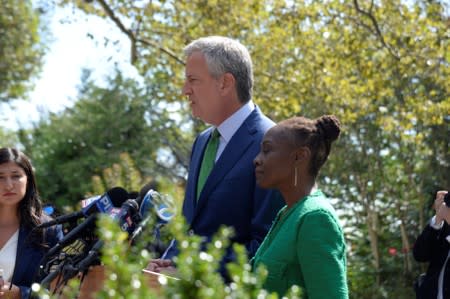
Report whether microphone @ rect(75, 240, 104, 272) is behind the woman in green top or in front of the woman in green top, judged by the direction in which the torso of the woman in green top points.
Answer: in front

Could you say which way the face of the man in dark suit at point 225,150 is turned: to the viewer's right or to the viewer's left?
to the viewer's left

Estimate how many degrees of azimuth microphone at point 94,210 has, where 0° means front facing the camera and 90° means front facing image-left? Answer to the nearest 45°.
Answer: approximately 270°

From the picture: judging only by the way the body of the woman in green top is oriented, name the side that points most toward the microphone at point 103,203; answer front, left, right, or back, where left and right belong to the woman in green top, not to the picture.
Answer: front

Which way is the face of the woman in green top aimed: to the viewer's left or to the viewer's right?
to the viewer's left

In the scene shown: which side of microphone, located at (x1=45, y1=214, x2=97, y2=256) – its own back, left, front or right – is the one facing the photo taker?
right

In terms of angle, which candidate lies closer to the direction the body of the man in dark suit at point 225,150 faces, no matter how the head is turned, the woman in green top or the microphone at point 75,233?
the microphone

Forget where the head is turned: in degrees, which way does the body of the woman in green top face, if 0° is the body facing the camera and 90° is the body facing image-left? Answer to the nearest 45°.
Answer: approximately 90°

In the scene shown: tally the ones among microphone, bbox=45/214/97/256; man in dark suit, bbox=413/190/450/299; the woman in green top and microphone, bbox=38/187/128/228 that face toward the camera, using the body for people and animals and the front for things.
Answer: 1

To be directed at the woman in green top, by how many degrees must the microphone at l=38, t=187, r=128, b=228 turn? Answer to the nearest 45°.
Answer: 0° — it already faces them

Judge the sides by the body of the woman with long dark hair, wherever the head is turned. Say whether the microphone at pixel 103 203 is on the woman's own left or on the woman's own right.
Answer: on the woman's own left

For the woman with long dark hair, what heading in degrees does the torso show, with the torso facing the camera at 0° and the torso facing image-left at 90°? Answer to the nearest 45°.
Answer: approximately 45°

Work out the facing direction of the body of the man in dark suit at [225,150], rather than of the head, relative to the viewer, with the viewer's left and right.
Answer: facing the viewer and to the left of the viewer

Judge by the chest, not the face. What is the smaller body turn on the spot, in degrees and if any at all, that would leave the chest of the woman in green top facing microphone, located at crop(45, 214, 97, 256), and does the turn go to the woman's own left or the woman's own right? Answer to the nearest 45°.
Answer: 0° — they already face it

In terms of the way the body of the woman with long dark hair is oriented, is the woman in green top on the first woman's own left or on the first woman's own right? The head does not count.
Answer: on the first woman's own left

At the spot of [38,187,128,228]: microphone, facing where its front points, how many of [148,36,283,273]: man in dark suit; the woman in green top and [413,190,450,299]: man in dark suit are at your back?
0
